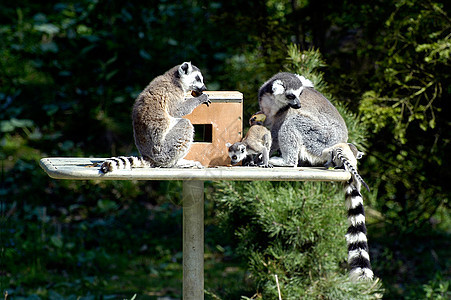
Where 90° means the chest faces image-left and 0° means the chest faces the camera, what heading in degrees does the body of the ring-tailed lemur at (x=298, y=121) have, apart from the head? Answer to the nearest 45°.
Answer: approximately 90°

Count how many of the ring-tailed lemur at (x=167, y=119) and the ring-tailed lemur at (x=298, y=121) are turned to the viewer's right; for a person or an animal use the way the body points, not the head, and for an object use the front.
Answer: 1

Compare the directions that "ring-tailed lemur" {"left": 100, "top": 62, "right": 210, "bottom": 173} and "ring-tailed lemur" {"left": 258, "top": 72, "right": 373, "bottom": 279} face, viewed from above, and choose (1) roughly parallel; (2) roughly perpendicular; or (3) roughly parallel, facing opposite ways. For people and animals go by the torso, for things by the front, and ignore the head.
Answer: roughly parallel, facing opposite ways

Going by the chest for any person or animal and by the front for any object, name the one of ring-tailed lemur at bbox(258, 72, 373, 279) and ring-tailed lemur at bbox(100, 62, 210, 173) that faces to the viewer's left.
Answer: ring-tailed lemur at bbox(258, 72, 373, 279)

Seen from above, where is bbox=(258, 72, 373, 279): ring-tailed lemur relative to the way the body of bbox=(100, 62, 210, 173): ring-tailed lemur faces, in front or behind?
in front

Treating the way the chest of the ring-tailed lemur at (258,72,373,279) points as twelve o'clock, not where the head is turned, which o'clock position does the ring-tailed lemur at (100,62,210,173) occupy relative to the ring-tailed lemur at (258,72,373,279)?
the ring-tailed lemur at (100,62,210,173) is roughly at 11 o'clock from the ring-tailed lemur at (258,72,373,279).

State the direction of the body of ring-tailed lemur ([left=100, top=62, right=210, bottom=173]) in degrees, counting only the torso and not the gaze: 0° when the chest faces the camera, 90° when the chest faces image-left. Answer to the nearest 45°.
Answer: approximately 270°

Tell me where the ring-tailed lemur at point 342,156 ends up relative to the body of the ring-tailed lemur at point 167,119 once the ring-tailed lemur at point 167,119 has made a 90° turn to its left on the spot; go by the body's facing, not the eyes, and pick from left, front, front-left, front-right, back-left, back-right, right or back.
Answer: right
